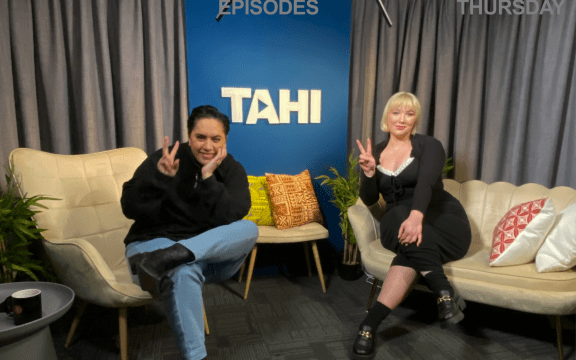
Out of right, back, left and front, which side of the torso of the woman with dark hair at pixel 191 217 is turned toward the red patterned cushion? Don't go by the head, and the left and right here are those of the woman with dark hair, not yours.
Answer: left

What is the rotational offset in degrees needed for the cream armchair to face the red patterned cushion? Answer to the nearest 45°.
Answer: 0° — it already faces it

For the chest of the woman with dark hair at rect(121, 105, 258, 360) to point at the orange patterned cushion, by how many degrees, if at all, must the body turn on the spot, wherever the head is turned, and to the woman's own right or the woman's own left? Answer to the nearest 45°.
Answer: approximately 135° to the woman's own left

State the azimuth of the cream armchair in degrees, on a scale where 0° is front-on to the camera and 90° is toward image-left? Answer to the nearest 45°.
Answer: approximately 315°

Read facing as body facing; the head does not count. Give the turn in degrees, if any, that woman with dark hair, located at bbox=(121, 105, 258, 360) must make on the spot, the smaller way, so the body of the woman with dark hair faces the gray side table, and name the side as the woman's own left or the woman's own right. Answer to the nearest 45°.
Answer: approximately 45° to the woman's own right

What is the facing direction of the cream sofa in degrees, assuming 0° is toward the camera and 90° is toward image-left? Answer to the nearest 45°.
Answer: approximately 45°

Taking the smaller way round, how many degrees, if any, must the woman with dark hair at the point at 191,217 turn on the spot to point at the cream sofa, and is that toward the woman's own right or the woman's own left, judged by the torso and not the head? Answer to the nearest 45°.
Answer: approximately 90° to the woman's own left

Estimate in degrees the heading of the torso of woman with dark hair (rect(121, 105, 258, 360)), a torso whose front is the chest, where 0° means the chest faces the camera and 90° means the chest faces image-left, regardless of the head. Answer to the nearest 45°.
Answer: approximately 0°
